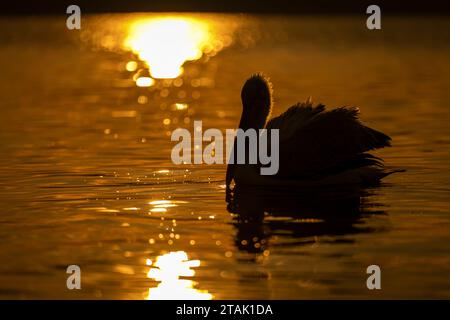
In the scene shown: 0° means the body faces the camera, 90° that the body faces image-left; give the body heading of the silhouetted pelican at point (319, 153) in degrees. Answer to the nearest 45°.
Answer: approximately 90°
